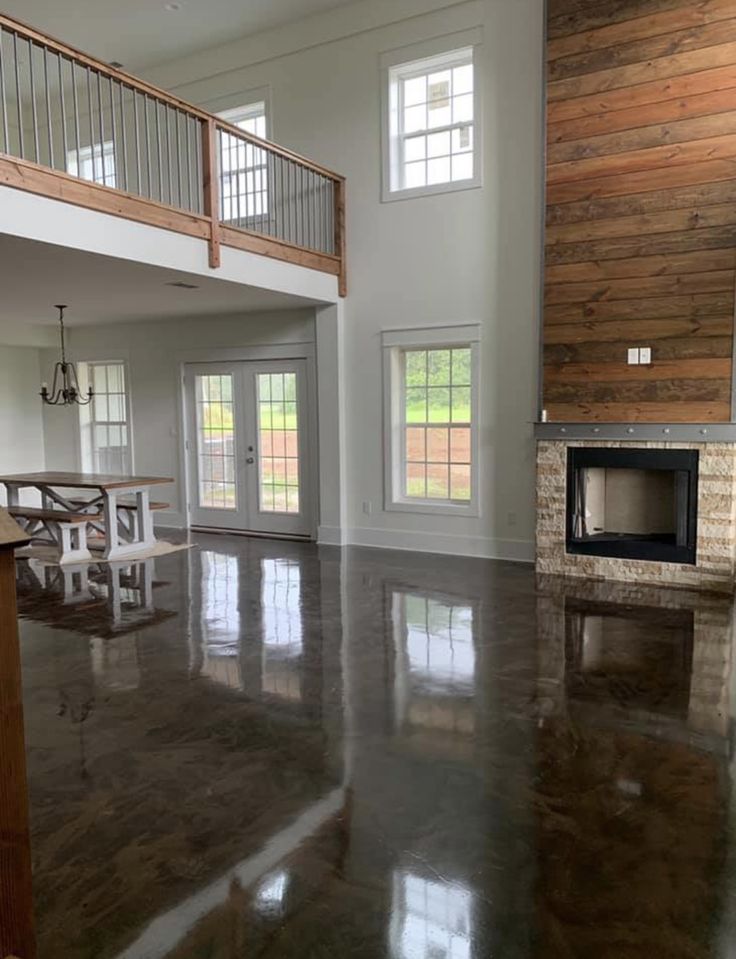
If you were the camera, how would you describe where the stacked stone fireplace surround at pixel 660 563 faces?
facing the viewer and to the left of the viewer

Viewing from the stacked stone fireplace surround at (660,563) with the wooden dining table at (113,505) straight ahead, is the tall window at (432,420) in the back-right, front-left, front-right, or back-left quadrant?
front-right

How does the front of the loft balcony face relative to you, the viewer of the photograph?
facing the viewer and to the right of the viewer

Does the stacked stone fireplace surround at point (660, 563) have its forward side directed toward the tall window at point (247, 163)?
no

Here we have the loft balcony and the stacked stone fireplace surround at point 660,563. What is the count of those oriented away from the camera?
0

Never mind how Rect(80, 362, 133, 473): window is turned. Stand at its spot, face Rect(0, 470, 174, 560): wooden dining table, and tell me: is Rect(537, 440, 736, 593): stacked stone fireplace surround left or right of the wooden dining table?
left

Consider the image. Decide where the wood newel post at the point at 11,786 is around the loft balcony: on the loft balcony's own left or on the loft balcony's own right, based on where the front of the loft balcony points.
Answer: on the loft balcony's own right

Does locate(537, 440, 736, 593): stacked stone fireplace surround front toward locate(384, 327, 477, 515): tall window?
no

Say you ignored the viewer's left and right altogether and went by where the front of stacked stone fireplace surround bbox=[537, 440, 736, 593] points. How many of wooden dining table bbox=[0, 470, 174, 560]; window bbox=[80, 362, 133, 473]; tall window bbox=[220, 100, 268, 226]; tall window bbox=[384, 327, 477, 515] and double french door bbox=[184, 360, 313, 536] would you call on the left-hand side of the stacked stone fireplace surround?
0
